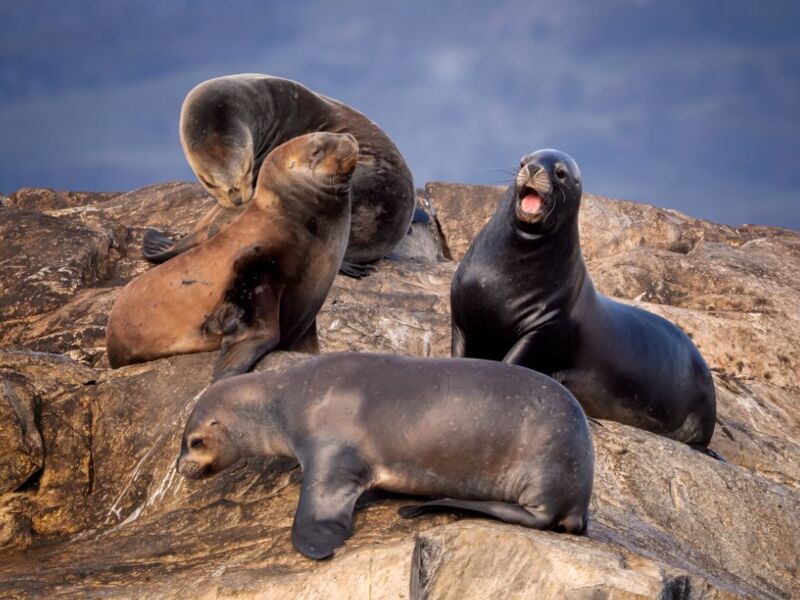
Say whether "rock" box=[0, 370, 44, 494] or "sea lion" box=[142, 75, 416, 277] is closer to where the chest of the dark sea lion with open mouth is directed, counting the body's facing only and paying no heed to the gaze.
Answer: the rock

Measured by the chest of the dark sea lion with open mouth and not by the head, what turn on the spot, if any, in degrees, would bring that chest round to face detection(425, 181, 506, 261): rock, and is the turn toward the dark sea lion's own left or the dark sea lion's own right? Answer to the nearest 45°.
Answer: approximately 135° to the dark sea lion's own right

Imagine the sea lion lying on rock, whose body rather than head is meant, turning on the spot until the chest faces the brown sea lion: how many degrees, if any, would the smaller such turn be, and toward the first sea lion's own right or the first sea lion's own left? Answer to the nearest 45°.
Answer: approximately 90° to the first sea lion's own right

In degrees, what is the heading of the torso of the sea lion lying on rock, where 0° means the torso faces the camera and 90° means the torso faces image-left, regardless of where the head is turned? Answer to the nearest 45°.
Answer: approximately 90°

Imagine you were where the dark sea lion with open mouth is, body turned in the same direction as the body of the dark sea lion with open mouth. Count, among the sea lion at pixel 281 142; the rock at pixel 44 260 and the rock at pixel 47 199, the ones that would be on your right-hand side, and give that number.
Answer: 3

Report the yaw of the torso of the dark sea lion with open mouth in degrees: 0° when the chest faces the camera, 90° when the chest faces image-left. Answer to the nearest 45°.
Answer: approximately 45°

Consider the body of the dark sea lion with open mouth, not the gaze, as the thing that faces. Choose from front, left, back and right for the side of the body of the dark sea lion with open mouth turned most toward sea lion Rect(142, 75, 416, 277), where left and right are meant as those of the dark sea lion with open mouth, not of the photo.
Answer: right

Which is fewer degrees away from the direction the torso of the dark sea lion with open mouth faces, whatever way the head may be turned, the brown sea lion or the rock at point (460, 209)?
the brown sea lion

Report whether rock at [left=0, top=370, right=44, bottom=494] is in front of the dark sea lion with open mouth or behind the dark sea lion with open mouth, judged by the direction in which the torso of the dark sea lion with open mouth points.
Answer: in front
